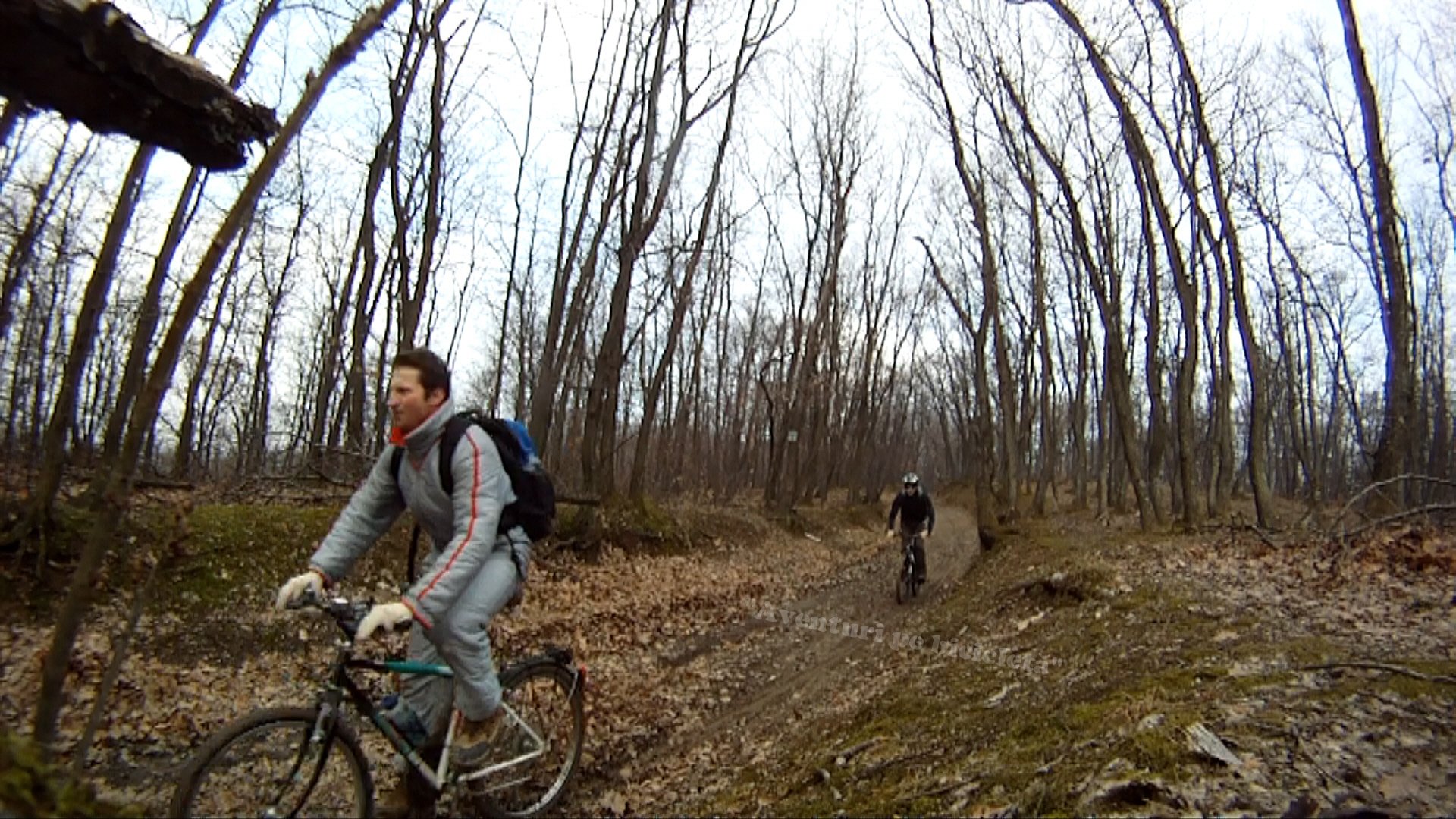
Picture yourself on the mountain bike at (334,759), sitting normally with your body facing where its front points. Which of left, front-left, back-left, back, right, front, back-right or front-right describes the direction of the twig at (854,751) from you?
back-left

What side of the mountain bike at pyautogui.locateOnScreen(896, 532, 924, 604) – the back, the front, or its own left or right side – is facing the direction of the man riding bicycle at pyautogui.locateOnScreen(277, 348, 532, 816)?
front

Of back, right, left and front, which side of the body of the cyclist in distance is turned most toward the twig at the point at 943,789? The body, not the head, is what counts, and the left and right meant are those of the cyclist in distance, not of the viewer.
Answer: front

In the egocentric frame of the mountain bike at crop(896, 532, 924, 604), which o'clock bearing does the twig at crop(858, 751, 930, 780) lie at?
The twig is roughly at 12 o'clock from the mountain bike.

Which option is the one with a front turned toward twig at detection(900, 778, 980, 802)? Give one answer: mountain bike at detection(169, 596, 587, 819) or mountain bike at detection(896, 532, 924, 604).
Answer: mountain bike at detection(896, 532, 924, 604)

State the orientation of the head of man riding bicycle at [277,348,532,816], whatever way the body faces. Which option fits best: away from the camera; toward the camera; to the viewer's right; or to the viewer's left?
to the viewer's left

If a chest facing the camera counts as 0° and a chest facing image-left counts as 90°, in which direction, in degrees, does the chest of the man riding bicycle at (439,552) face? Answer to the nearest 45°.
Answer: approximately 45°

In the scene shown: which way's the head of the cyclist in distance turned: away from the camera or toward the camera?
toward the camera

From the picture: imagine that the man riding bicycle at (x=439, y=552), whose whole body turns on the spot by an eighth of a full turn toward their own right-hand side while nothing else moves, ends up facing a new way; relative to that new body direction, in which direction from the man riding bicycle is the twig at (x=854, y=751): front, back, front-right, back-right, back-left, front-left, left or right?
back

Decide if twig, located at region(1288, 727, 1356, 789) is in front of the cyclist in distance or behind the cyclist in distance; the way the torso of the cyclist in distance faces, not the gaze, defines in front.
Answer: in front

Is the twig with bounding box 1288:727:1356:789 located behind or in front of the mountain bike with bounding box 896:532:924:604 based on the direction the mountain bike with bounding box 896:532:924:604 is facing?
in front

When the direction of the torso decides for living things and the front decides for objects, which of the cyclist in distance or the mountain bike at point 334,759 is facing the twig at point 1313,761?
the cyclist in distance

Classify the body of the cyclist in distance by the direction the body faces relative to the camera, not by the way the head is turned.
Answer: toward the camera

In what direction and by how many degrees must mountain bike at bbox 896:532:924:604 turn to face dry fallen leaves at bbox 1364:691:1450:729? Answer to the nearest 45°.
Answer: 0° — it already faces it

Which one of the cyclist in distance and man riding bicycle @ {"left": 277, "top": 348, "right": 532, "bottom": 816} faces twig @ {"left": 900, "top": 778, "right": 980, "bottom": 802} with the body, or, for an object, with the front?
the cyclist in distance

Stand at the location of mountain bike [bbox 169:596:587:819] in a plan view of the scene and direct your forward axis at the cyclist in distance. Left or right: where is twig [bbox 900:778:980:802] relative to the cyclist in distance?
right
